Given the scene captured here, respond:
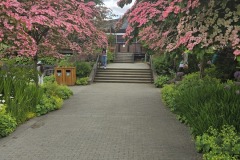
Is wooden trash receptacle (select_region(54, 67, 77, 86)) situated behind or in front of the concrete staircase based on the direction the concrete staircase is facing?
in front

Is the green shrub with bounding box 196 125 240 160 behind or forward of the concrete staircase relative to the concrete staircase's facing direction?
forward

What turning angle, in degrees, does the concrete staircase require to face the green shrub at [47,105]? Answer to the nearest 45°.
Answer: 0° — it already faces it

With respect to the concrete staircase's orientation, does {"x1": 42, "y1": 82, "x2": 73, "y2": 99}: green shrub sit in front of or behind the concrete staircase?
in front

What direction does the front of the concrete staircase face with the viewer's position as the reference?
facing the viewer
